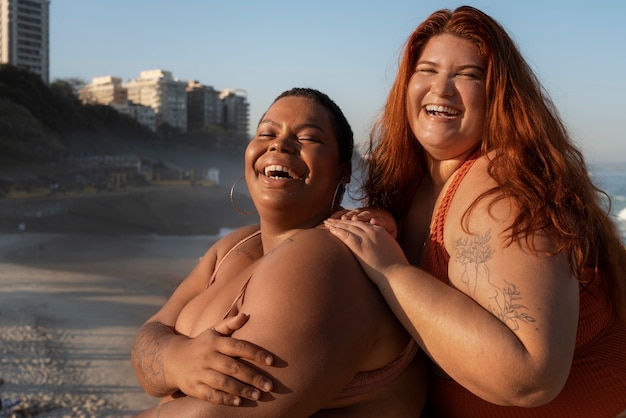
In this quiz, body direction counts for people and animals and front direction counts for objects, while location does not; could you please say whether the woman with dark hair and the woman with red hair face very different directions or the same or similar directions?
same or similar directions

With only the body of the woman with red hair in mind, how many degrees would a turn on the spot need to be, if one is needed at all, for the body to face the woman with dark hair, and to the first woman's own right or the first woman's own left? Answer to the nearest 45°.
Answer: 0° — they already face them

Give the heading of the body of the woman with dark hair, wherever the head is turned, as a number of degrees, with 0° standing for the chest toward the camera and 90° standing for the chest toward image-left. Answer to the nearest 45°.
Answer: approximately 45°

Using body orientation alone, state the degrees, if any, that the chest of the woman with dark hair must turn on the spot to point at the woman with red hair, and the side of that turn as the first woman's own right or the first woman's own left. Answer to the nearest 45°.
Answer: approximately 135° to the first woman's own left

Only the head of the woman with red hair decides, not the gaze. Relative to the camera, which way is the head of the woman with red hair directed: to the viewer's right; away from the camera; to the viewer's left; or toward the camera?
toward the camera

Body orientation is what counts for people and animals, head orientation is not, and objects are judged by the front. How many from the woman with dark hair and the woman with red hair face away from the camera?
0

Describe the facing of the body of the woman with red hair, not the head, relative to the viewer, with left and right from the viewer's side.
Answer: facing the viewer and to the left of the viewer
